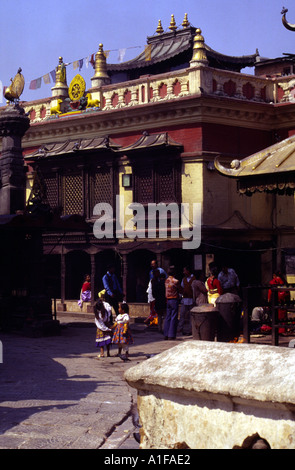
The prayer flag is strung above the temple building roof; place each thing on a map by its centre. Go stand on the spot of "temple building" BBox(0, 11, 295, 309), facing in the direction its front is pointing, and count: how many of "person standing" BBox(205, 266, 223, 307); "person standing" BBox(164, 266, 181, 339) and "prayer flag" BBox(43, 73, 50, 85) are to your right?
1

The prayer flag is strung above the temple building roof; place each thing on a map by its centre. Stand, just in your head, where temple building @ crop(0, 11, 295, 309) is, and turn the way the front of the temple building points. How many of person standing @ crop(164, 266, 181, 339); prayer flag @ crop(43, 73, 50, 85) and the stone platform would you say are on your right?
1

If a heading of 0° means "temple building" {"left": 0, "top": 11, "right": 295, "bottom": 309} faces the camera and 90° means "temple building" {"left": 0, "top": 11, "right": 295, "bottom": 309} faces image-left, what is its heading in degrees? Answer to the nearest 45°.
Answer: approximately 45°

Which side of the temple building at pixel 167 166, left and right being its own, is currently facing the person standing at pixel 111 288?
front

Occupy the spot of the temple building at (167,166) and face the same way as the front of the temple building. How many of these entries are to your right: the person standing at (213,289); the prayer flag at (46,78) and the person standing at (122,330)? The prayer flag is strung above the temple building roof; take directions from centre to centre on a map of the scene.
1
